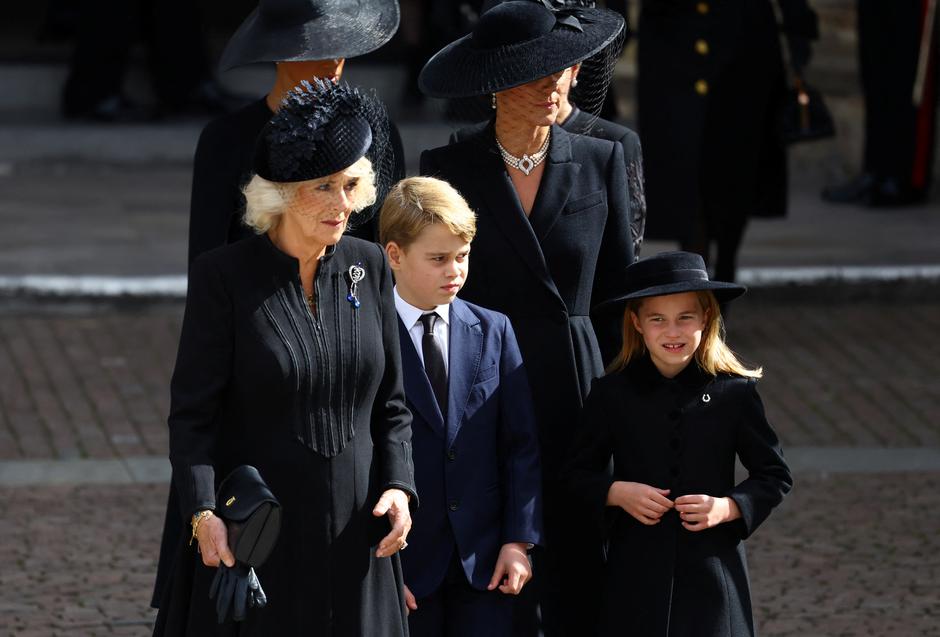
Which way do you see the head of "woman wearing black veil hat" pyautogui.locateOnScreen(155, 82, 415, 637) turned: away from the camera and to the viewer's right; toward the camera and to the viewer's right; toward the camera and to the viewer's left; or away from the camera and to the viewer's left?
toward the camera and to the viewer's right

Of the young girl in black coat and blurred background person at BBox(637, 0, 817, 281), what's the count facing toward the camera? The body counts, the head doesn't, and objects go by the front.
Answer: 2

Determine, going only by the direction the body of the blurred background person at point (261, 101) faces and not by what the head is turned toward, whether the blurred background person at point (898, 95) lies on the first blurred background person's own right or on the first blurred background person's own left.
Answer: on the first blurred background person's own left

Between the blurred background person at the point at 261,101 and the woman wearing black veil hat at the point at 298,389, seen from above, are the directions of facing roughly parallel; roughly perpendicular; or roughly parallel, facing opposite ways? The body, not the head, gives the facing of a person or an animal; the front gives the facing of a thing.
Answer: roughly parallel

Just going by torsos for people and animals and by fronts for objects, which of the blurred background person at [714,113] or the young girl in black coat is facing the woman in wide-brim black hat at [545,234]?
the blurred background person

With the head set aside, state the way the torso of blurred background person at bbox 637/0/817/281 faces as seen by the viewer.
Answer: toward the camera

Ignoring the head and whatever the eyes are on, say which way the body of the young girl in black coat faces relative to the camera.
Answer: toward the camera

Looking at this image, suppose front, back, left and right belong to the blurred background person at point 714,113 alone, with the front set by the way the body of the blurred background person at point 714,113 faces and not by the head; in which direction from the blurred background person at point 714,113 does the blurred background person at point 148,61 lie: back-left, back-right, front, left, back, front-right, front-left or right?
back-right

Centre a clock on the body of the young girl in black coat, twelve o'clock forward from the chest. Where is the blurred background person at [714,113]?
The blurred background person is roughly at 6 o'clock from the young girl in black coat.

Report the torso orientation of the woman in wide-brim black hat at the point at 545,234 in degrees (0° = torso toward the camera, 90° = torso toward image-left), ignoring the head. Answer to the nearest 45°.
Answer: approximately 315°

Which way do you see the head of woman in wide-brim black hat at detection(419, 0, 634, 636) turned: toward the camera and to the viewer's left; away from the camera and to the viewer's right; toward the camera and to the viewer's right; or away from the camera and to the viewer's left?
toward the camera and to the viewer's right
